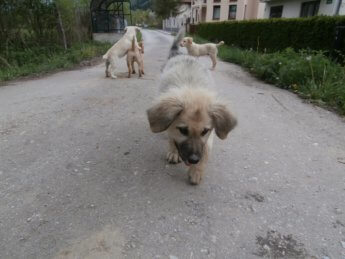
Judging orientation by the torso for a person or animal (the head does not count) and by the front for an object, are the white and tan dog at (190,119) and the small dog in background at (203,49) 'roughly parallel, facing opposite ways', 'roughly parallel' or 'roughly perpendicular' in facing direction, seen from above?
roughly perpendicular

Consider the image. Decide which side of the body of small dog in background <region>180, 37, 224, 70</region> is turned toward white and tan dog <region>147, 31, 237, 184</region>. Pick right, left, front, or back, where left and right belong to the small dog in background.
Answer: left

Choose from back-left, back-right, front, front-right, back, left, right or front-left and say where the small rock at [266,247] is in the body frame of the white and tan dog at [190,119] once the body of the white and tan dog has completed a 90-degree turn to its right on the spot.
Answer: back-left

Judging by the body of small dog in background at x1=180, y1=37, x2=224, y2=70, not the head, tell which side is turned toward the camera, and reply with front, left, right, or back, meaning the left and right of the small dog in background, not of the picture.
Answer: left

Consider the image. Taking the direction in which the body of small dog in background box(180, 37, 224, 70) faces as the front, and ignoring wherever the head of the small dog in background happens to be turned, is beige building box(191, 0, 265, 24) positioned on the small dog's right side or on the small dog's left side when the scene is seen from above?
on the small dog's right side

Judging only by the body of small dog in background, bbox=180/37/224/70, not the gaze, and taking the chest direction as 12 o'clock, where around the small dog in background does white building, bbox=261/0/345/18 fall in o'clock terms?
The white building is roughly at 4 o'clock from the small dog in background.

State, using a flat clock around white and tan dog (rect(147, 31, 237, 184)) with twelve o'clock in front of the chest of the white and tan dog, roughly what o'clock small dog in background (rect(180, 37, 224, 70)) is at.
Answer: The small dog in background is roughly at 6 o'clock from the white and tan dog.

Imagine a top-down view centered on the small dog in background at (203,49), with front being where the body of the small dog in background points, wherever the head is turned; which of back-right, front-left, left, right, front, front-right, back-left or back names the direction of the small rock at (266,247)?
left

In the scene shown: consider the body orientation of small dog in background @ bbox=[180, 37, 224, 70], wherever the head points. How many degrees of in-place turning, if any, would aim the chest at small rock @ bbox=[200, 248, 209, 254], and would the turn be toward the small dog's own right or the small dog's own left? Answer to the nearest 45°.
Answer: approximately 90° to the small dog's own left

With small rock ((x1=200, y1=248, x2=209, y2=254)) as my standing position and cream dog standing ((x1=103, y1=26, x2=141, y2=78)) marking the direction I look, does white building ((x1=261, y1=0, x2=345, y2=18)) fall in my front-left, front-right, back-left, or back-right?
front-right

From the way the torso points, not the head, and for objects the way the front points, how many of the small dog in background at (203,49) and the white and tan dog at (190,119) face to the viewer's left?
1

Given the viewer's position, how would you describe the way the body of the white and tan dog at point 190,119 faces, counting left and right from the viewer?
facing the viewer
